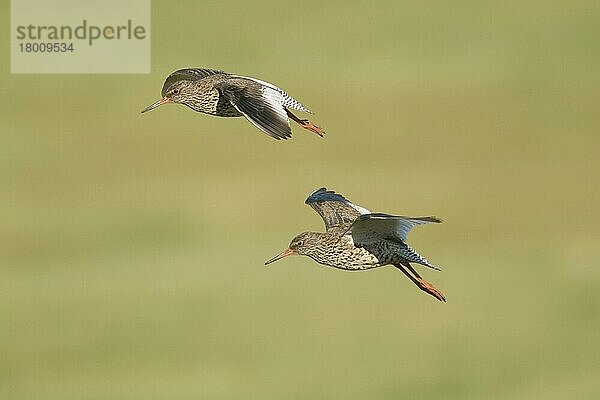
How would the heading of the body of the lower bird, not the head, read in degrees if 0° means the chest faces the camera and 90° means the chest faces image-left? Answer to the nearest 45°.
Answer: approximately 90°

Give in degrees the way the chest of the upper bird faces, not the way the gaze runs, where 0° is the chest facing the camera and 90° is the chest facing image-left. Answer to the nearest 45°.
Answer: approximately 90°

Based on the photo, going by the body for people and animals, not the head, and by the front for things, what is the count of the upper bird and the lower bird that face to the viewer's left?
2

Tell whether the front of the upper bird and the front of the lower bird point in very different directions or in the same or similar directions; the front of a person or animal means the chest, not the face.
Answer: same or similar directions
